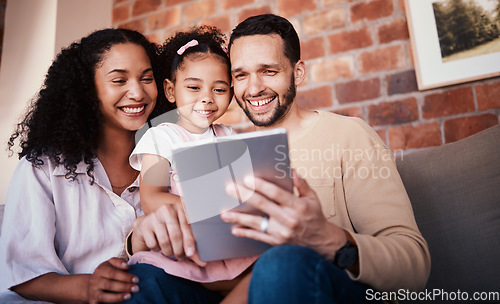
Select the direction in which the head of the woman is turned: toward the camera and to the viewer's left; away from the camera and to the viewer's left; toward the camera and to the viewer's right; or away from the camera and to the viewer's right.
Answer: toward the camera and to the viewer's right

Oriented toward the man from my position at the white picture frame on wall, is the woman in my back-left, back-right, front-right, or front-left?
front-right

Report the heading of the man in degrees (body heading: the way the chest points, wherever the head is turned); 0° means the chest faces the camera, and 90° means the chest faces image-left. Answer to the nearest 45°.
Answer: approximately 45°

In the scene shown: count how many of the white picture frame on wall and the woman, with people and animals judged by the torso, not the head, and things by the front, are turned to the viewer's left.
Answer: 0

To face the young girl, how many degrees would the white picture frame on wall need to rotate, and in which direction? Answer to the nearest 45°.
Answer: approximately 45° to its right

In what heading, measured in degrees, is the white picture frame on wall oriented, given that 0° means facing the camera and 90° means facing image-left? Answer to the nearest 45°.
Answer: approximately 0°

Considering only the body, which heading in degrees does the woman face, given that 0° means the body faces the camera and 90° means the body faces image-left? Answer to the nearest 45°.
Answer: approximately 315°

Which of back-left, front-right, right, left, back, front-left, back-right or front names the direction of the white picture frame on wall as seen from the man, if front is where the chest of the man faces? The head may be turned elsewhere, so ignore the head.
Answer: back

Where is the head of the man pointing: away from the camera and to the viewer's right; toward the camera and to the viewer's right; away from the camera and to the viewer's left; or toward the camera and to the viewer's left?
toward the camera and to the viewer's left

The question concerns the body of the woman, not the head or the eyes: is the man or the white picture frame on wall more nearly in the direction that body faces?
the man

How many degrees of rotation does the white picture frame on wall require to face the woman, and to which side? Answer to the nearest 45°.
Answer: approximately 45° to its right
